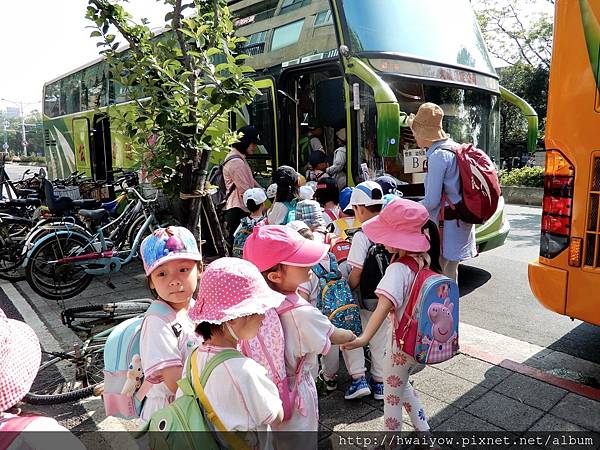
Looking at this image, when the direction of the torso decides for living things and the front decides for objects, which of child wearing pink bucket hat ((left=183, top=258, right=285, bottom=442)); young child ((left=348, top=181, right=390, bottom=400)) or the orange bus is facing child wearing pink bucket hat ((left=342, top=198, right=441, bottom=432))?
child wearing pink bucket hat ((left=183, top=258, right=285, bottom=442))

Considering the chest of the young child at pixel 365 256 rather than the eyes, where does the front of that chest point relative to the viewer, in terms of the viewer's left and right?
facing away from the viewer and to the left of the viewer

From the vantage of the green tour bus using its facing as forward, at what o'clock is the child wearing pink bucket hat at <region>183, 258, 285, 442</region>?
The child wearing pink bucket hat is roughly at 2 o'clock from the green tour bus.

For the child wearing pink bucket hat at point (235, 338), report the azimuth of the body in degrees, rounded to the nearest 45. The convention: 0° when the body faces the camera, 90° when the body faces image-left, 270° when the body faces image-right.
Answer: approximately 225°

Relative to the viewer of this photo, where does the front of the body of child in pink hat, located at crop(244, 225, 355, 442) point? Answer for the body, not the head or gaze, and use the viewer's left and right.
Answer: facing to the right of the viewer

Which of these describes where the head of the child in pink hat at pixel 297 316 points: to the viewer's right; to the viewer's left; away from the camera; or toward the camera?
to the viewer's right

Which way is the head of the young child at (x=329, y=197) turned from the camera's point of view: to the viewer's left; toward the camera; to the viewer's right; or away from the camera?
away from the camera
